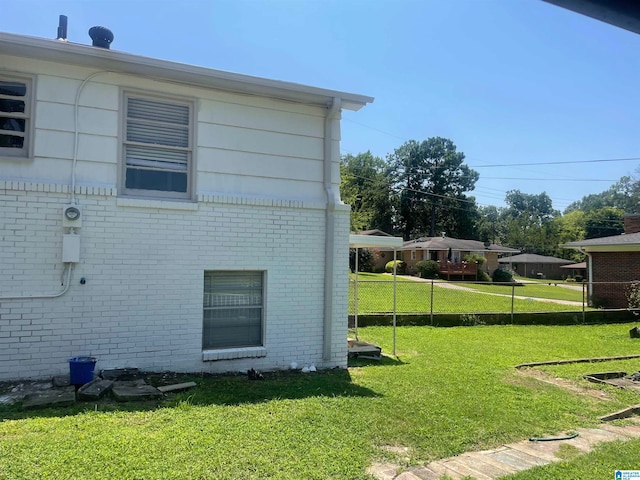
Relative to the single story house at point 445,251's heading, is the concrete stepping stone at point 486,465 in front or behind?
in front

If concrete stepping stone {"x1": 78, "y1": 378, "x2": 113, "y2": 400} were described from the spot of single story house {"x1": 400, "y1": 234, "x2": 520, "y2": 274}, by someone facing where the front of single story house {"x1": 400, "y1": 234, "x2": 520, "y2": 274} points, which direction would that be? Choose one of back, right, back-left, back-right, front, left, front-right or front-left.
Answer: front

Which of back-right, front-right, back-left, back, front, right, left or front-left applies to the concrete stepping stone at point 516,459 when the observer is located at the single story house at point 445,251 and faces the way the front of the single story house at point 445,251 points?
front

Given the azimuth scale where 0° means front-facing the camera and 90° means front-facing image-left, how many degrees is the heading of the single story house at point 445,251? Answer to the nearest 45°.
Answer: approximately 0°

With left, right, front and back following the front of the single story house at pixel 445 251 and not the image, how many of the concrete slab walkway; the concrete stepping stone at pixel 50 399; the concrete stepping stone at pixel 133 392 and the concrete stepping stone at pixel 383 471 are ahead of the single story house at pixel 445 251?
4

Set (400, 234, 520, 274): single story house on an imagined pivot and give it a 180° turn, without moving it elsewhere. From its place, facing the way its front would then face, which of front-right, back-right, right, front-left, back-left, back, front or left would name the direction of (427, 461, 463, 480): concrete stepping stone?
back

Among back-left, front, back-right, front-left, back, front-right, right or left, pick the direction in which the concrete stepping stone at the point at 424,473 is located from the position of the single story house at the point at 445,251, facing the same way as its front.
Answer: front

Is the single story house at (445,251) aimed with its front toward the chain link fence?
yes

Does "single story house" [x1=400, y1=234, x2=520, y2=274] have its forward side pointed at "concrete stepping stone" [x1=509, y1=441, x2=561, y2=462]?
yes

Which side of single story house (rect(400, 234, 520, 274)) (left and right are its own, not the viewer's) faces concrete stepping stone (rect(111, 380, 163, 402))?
front

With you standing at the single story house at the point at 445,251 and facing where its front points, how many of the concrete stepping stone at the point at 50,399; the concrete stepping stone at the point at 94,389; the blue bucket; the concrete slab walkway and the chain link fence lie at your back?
0

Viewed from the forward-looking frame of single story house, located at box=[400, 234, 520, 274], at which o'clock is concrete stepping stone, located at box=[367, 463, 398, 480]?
The concrete stepping stone is roughly at 12 o'clock from the single story house.

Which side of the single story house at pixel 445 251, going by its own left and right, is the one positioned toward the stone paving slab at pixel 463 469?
front

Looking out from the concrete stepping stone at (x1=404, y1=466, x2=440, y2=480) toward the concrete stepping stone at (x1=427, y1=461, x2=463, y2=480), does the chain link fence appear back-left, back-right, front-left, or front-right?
front-left

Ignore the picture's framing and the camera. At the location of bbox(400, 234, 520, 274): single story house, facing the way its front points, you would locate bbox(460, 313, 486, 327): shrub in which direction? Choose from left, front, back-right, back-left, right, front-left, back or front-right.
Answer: front

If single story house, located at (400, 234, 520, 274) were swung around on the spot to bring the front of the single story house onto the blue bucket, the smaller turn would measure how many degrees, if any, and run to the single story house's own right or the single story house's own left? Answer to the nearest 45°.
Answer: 0° — it already faces it
